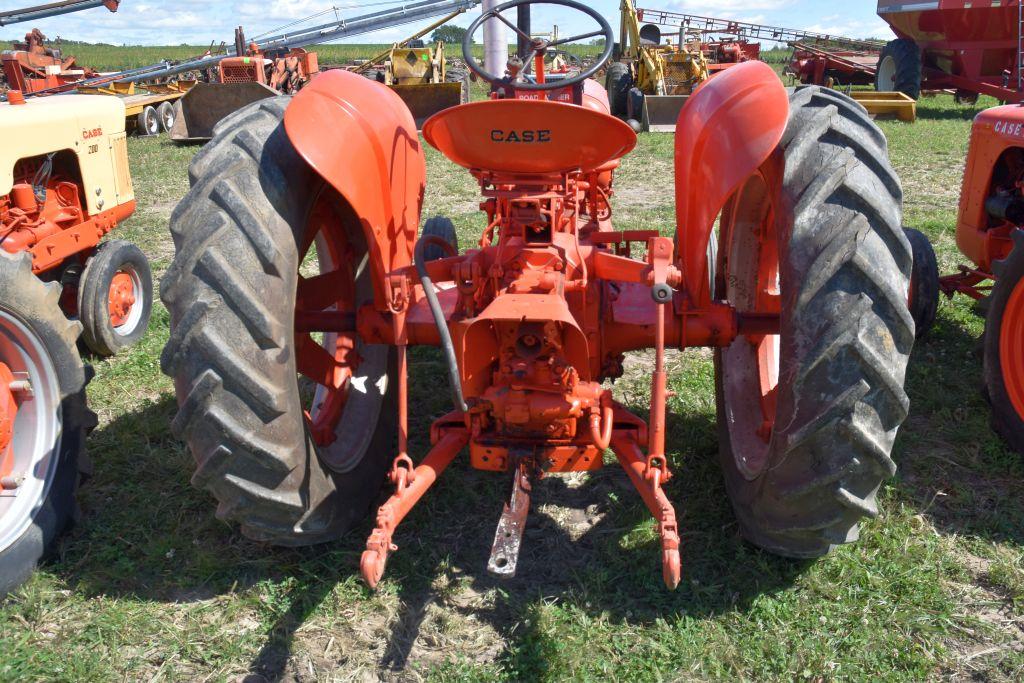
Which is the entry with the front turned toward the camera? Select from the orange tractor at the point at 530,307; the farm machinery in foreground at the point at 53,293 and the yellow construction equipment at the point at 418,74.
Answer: the yellow construction equipment

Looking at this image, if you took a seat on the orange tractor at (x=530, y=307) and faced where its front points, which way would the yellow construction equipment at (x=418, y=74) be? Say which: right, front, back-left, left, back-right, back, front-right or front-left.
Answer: front

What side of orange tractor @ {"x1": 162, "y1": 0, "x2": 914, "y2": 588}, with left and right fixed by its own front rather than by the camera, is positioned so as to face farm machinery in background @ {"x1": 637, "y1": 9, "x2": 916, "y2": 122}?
front

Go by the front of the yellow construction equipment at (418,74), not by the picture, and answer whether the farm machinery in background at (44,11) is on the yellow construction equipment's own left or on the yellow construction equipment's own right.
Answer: on the yellow construction equipment's own right

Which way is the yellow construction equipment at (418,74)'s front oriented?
toward the camera

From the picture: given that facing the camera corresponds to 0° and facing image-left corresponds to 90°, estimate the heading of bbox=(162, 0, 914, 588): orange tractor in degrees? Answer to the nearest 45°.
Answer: approximately 180°

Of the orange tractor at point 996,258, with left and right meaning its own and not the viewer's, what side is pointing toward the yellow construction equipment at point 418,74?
front

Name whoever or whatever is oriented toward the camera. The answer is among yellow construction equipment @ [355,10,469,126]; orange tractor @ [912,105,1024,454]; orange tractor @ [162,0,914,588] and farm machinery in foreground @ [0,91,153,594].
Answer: the yellow construction equipment

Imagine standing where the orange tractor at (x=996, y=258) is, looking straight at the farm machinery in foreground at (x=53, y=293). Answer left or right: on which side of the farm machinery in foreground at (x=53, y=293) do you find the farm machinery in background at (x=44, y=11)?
right

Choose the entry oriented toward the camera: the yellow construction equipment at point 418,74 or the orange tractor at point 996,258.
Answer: the yellow construction equipment

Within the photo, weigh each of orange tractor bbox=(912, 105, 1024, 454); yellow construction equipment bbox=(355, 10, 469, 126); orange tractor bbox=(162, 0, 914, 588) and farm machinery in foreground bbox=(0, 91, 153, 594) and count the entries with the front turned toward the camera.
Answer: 1

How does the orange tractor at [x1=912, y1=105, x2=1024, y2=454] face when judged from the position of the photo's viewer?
facing away from the viewer and to the left of the viewer

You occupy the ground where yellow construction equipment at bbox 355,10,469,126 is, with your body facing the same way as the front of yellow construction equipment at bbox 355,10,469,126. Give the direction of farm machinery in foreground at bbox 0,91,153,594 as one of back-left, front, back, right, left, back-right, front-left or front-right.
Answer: front

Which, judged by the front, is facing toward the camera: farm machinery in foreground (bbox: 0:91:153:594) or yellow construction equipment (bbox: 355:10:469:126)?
the yellow construction equipment

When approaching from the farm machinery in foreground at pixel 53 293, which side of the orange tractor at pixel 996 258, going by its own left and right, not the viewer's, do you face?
left

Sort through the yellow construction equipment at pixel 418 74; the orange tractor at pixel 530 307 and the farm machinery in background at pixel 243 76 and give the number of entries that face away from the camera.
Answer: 1
